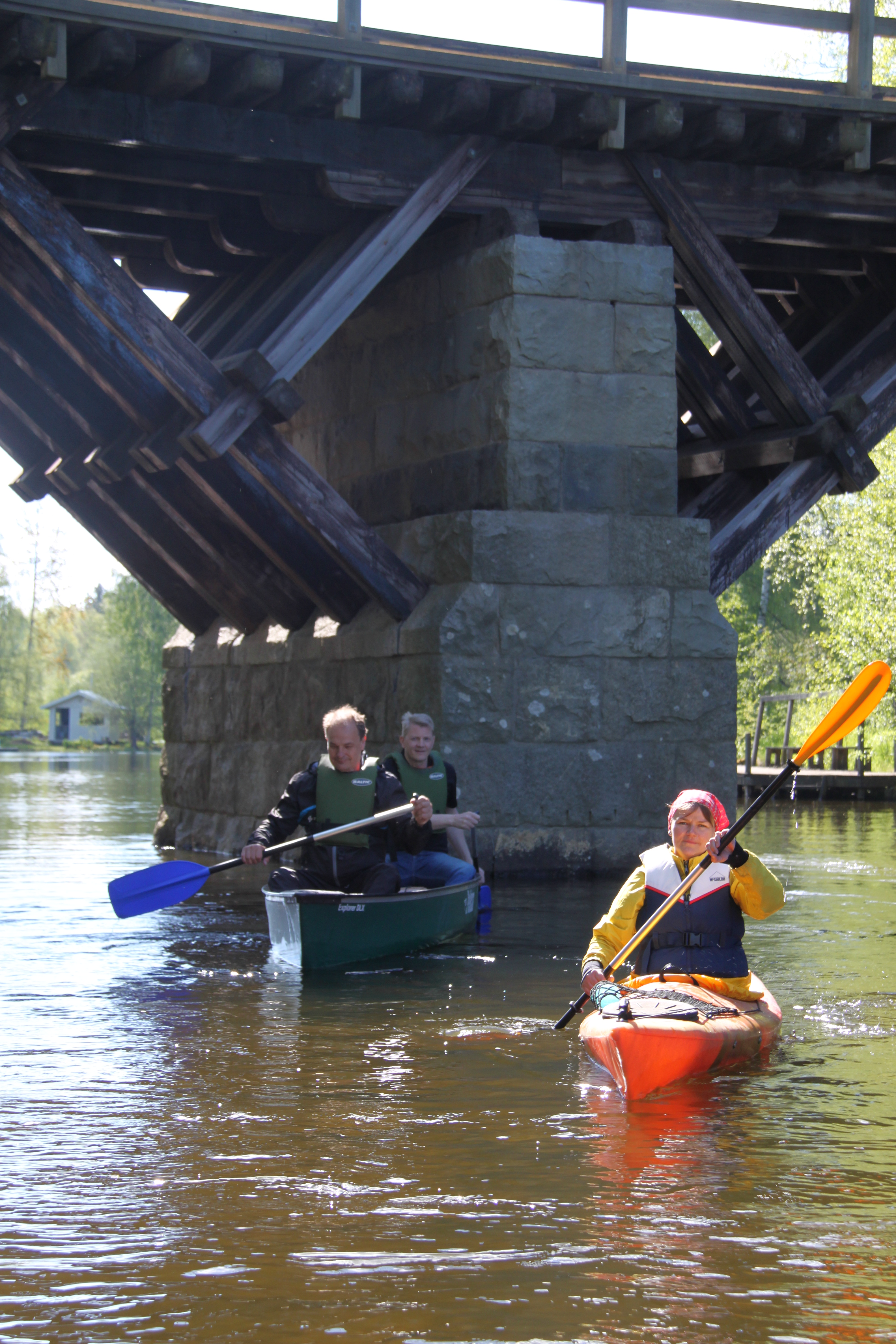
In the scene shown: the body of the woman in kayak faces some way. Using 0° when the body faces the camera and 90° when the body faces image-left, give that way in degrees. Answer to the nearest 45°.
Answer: approximately 0°

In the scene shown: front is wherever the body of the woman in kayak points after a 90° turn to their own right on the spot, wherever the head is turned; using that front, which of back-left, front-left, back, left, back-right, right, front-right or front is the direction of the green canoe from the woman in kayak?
front-right

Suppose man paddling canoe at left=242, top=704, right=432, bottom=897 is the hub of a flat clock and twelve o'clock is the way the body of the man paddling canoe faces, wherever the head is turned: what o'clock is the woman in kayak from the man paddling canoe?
The woman in kayak is roughly at 11 o'clock from the man paddling canoe.

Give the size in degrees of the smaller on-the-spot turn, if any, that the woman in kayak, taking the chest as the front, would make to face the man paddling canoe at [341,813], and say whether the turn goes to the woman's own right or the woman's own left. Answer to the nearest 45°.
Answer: approximately 135° to the woman's own right

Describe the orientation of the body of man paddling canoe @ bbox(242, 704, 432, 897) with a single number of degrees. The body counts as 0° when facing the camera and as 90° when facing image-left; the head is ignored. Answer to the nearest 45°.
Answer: approximately 0°

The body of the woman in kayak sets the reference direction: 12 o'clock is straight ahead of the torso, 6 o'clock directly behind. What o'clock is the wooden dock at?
The wooden dock is roughly at 6 o'clock from the woman in kayak.

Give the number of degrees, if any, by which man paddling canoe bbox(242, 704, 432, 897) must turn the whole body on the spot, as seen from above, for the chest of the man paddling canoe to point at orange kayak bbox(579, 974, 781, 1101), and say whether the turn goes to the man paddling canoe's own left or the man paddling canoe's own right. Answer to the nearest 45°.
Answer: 0° — they already face it

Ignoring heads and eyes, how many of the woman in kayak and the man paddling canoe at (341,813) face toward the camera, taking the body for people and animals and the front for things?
2

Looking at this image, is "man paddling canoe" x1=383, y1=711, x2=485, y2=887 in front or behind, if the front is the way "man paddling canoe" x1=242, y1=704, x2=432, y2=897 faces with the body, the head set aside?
behind

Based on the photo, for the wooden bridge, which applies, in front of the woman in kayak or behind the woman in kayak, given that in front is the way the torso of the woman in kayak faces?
behind
